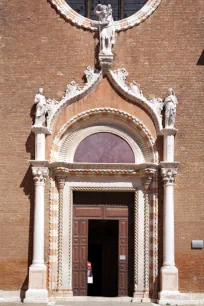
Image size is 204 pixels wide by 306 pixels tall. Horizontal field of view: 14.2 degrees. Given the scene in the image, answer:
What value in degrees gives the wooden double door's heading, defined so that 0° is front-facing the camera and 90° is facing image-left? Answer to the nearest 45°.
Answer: approximately 0°
